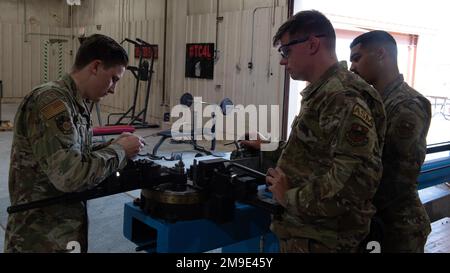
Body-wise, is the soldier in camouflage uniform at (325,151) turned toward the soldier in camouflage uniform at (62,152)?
yes

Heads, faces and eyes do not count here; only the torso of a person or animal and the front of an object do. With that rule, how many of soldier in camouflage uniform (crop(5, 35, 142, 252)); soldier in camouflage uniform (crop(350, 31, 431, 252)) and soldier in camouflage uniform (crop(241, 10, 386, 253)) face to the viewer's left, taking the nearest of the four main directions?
2

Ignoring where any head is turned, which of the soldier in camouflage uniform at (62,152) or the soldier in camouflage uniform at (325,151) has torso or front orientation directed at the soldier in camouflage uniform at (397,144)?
the soldier in camouflage uniform at (62,152)

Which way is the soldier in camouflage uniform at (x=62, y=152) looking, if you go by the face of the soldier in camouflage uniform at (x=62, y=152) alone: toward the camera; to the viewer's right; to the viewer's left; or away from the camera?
to the viewer's right

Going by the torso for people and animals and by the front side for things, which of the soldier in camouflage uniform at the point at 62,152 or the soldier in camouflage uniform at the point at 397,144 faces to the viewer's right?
the soldier in camouflage uniform at the point at 62,152

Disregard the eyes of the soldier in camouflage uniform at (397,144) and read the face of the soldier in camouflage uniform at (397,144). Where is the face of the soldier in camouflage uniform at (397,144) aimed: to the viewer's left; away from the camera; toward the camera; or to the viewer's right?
to the viewer's left

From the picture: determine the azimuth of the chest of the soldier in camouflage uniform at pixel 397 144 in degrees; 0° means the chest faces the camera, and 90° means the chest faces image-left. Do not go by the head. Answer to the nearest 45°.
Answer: approximately 90°

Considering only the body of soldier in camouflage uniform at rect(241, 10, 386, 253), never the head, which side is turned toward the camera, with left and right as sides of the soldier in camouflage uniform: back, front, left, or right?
left

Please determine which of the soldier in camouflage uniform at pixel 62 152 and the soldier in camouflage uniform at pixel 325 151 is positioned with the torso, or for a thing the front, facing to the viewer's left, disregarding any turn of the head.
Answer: the soldier in camouflage uniform at pixel 325 151

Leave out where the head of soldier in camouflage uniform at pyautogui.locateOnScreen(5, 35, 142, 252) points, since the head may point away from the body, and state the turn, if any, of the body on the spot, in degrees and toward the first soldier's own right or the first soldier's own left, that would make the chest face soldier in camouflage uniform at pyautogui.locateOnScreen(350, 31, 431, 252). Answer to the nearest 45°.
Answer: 0° — they already face them

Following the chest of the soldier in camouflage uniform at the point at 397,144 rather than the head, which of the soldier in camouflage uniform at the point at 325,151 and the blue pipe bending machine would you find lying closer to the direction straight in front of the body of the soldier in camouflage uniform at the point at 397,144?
the blue pipe bending machine

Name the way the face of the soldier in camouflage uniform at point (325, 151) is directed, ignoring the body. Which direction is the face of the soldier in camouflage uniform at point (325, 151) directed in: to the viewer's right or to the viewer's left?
to the viewer's left

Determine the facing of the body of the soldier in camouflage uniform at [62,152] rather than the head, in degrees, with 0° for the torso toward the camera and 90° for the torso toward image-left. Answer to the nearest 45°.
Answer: approximately 270°
